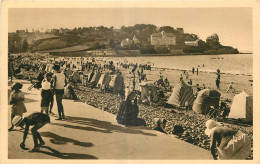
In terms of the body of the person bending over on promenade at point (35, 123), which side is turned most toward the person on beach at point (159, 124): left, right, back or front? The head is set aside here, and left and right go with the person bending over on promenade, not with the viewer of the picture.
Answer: back

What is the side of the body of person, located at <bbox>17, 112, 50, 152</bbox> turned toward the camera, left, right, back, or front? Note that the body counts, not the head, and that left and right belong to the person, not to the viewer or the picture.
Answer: left
